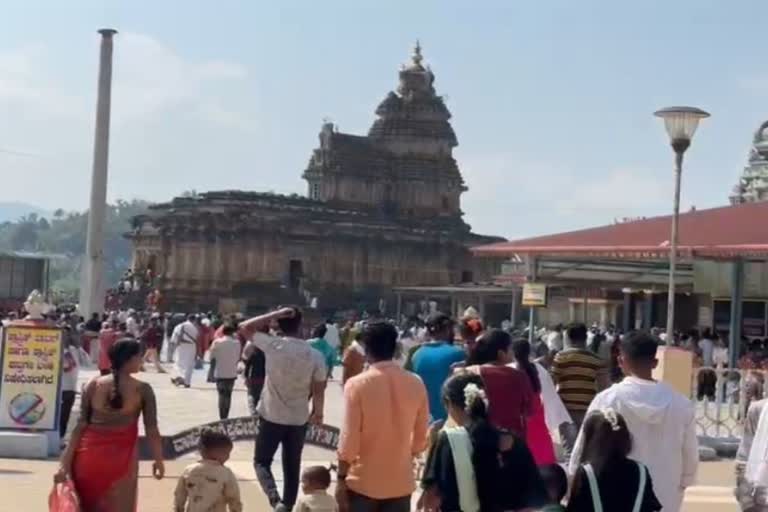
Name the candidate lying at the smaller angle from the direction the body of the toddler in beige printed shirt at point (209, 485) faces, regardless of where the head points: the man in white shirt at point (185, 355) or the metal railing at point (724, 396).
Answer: the man in white shirt

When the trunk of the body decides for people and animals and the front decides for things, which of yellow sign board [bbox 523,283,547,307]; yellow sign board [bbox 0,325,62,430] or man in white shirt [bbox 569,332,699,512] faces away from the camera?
the man in white shirt

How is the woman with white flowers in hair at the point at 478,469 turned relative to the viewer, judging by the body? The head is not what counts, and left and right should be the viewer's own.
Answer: facing away from the viewer and to the left of the viewer

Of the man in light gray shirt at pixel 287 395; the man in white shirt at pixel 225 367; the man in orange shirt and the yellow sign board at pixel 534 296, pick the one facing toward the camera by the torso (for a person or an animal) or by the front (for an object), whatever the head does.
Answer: the yellow sign board

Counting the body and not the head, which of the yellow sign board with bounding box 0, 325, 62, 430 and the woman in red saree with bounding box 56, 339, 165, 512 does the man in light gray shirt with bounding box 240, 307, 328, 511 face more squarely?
the yellow sign board

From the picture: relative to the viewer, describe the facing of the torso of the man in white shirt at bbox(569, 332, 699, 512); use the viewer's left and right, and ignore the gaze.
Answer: facing away from the viewer

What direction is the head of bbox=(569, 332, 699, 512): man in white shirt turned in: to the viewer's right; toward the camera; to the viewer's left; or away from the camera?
away from the camera

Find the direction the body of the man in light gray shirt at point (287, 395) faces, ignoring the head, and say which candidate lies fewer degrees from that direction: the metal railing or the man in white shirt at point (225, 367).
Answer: the man in white shirt

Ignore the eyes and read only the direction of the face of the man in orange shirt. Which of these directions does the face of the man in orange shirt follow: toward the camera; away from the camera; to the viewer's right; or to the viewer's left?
away from the camera
